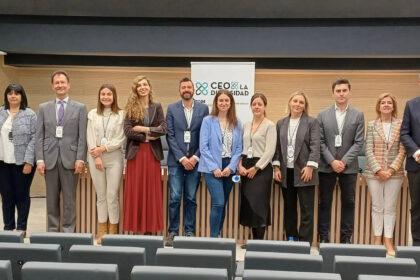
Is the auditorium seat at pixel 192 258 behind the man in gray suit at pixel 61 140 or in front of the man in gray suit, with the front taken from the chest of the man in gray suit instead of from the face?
in front

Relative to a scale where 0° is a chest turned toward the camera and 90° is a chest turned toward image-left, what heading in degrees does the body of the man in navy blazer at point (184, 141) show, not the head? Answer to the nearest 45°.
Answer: approximately 0°

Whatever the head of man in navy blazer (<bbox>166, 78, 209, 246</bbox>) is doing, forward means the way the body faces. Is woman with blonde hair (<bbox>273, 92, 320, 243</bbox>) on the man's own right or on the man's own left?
on the man's own left

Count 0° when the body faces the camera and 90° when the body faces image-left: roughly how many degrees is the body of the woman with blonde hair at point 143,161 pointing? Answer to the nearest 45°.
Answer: approximately 0°

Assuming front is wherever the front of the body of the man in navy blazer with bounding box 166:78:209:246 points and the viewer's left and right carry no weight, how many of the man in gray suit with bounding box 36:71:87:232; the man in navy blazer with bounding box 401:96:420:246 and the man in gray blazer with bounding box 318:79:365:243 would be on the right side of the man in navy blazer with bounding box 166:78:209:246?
1
